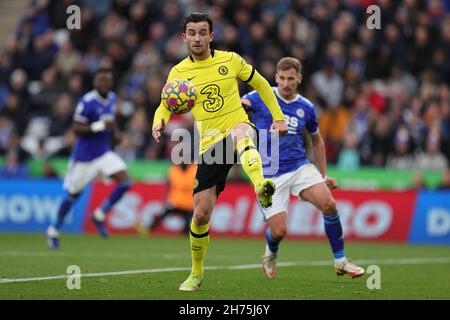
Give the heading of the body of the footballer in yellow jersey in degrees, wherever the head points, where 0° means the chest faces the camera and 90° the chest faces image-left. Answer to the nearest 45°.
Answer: approximately 0°

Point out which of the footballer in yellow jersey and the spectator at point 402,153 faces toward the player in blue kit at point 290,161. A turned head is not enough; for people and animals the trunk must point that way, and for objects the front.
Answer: the spectator

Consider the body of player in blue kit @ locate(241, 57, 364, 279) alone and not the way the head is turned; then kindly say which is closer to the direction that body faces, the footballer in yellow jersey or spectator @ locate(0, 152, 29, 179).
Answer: the footballer in yellow jersey

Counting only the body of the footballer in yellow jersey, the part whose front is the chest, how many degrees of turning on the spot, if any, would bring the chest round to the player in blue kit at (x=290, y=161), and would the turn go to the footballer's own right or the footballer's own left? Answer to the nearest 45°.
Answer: approximately 135° to the footballer's own left

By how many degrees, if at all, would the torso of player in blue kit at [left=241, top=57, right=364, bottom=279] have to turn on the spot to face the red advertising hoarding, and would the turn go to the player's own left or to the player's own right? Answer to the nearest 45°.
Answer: approximately 180°

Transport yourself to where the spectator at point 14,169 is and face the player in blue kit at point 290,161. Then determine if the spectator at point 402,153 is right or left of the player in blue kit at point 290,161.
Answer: left

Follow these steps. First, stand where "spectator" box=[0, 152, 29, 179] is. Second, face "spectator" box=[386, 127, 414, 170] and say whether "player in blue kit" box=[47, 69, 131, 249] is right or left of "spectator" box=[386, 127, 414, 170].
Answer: right

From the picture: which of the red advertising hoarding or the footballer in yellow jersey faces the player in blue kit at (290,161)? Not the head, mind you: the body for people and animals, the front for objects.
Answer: the red advertising hoarding

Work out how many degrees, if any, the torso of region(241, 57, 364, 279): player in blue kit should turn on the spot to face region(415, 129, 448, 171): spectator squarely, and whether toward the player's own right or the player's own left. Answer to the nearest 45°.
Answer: approximately 180°

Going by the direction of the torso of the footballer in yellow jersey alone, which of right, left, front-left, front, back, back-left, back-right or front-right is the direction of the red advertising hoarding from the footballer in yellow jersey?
back
